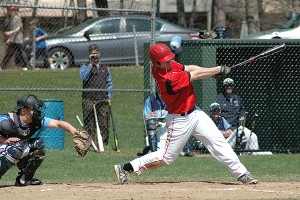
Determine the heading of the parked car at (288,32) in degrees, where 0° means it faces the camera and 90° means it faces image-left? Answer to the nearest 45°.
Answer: approximately 90°

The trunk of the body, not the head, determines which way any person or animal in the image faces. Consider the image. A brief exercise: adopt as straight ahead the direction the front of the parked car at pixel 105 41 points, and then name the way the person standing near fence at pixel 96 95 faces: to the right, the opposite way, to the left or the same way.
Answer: to the left

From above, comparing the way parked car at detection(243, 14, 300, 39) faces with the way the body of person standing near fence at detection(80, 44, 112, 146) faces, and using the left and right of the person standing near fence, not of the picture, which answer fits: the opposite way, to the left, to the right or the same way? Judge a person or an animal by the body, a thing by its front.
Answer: to the right

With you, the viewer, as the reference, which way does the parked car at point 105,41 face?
facing to the left of the viewer

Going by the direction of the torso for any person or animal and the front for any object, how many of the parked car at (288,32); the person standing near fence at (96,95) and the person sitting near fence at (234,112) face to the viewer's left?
1

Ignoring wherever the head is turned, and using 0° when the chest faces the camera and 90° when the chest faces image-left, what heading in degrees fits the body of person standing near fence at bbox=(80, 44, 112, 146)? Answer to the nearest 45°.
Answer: approximately 0°
